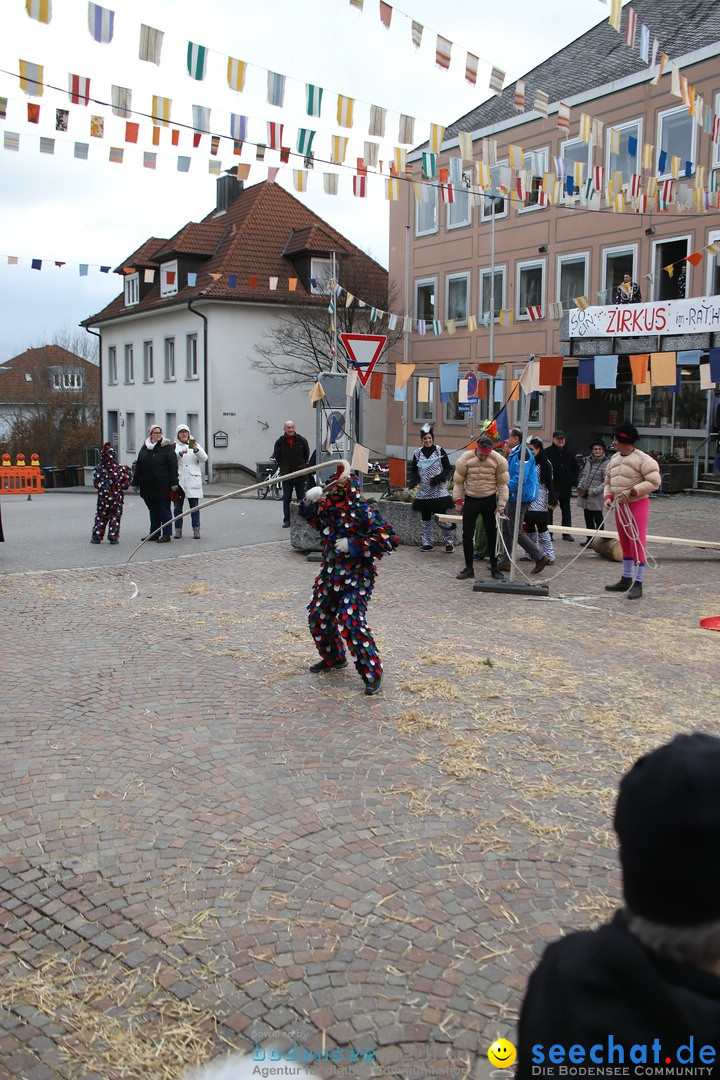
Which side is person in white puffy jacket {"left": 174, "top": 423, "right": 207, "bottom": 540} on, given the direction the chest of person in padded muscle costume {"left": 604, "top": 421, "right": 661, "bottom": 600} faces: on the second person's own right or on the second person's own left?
on the second person's own right

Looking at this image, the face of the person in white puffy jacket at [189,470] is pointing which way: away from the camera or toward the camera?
toward the camera

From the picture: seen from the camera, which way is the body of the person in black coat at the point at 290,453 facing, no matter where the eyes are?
toward the camera

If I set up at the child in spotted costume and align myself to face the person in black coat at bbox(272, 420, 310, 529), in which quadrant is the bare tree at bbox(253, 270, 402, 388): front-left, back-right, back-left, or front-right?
front-left

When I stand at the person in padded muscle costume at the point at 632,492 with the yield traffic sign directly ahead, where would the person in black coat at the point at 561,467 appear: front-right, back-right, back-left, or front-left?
front-right

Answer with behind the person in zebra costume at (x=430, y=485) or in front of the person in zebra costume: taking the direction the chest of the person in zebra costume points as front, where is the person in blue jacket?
in front

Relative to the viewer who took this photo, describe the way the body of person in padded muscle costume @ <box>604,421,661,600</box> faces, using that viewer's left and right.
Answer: facing the viewer and to the left of the viewer

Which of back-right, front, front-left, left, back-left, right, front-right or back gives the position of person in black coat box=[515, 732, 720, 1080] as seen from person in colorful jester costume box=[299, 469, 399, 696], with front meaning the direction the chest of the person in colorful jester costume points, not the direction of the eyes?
front-left

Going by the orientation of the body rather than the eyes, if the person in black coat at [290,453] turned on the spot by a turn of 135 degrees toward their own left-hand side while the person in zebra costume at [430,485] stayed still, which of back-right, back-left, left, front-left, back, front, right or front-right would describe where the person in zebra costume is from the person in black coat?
right

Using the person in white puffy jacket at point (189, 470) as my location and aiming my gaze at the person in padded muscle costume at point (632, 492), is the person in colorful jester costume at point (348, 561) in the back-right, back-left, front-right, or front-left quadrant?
front-right

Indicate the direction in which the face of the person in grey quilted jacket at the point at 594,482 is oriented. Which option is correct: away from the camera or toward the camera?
toward the camera

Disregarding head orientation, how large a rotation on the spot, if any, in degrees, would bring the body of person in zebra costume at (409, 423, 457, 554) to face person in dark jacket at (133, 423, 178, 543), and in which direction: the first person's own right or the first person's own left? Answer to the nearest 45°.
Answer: approximately 90° to the first person's own right
